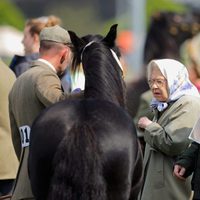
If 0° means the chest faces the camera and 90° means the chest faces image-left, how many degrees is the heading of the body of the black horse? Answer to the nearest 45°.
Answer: approximately 180°

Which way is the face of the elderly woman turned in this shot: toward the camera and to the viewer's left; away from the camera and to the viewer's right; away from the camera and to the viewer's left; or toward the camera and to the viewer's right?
toward the camera and to the viewer's left

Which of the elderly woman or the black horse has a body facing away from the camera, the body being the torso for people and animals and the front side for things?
the black horse

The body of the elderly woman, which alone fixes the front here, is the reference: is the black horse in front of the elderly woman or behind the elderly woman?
in front

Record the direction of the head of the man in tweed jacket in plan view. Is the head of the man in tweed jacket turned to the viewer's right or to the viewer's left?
to the viewer's right

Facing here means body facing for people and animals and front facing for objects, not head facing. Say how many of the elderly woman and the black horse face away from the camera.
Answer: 1

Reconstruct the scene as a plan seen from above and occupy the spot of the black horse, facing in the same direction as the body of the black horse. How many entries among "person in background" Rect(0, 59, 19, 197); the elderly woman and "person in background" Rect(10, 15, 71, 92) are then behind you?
0

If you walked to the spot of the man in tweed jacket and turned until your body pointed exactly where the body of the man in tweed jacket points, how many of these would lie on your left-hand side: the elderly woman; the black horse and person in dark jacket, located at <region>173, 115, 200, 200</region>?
0

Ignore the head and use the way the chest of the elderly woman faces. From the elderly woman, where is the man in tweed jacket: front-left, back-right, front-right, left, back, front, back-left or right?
front-right

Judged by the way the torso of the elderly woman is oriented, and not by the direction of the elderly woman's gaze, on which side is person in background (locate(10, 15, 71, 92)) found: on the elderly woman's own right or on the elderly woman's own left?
on the elderly woman's own right

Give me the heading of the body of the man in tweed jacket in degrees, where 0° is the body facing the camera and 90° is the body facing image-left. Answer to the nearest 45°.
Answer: approximately 225°
